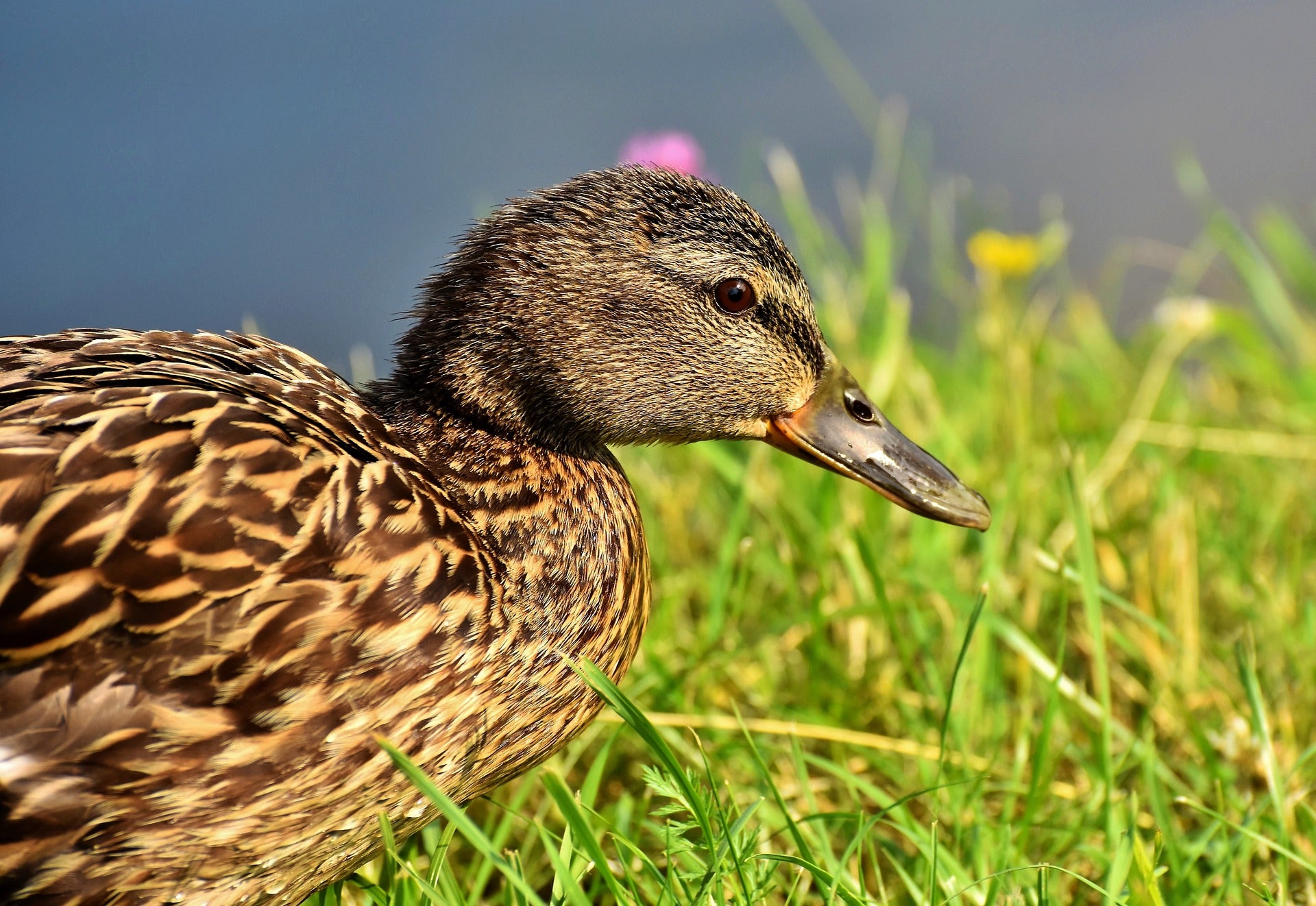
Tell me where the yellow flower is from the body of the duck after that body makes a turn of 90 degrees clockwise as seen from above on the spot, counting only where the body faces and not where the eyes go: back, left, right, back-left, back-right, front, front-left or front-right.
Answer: back-left

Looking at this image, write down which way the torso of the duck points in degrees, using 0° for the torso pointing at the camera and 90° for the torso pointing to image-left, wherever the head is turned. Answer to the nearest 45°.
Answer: approximately 270°
